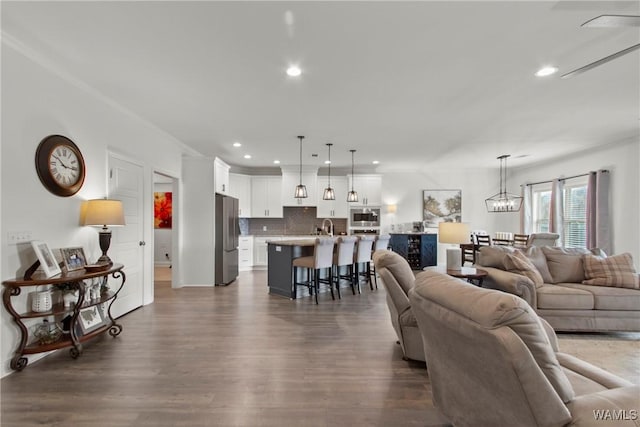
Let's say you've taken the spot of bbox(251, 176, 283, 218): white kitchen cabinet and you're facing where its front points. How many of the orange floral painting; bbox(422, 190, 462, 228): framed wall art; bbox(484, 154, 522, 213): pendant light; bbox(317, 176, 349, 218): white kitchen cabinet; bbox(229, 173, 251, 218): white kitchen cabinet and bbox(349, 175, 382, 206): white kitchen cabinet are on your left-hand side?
4

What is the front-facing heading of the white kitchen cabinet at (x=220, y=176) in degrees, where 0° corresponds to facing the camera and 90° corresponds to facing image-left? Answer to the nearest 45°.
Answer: approximately 315°

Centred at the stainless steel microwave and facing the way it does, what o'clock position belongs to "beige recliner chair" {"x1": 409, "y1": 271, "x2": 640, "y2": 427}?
The beige recliner chair is roughly at 12 o'clock from the stainless steel microwave.

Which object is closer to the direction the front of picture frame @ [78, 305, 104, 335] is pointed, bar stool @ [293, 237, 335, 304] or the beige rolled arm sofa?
the beige rolled arm sofa

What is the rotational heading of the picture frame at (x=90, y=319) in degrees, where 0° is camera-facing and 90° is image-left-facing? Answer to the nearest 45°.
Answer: approximately 315°

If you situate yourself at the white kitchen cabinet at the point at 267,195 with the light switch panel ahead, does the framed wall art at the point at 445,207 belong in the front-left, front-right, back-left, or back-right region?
back-left
